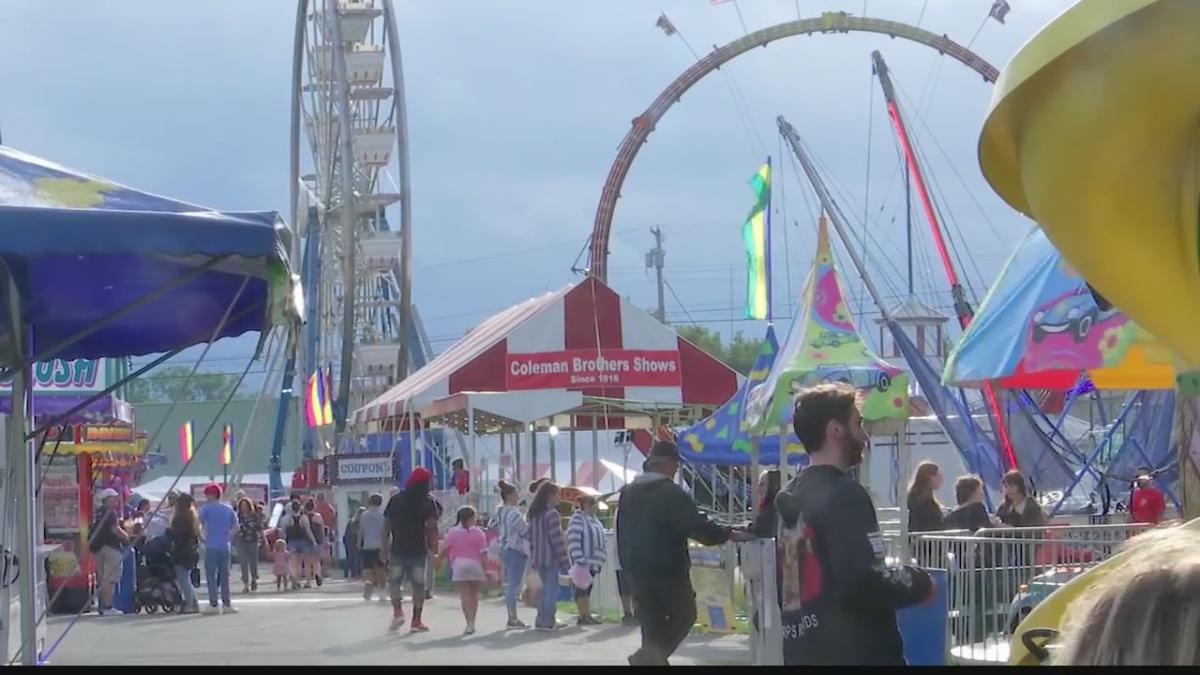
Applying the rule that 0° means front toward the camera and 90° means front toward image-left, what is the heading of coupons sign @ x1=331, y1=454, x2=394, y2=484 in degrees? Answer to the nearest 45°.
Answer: approximately 0°

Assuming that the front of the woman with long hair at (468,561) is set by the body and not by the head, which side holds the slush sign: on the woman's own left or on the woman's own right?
on the woman's own left

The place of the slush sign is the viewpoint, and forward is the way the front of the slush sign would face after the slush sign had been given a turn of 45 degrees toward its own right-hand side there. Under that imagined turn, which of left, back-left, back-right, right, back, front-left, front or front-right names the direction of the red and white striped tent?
back-left

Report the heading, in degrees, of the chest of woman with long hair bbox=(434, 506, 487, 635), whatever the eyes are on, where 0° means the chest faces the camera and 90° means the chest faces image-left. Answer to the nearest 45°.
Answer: approximately 180°

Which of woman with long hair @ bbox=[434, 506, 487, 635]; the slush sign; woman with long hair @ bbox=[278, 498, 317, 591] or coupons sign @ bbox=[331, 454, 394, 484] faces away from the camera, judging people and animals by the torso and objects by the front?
woman with long hair @ bbox=[434, 506, 487, 635]

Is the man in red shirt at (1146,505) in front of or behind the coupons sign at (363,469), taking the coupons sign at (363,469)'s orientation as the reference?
in front

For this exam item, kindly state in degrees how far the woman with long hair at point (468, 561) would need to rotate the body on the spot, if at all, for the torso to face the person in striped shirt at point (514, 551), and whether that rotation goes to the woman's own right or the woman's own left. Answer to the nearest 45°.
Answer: approximately 45° to the woman's own right

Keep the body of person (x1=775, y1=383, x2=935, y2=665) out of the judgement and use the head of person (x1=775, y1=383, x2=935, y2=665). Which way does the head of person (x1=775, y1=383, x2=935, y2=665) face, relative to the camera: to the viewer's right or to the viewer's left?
to the viewer's right

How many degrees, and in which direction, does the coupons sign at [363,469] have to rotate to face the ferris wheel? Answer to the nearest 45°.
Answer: approximately 180°

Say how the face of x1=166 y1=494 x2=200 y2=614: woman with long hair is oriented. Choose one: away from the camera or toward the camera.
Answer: away from the camera

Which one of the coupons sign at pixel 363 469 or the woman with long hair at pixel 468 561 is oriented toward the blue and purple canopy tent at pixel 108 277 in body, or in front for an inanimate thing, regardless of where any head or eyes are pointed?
the coupons sign

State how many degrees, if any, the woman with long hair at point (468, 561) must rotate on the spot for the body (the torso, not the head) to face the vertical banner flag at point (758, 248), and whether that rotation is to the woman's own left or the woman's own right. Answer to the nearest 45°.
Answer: approximately 45° to the woman's own right
